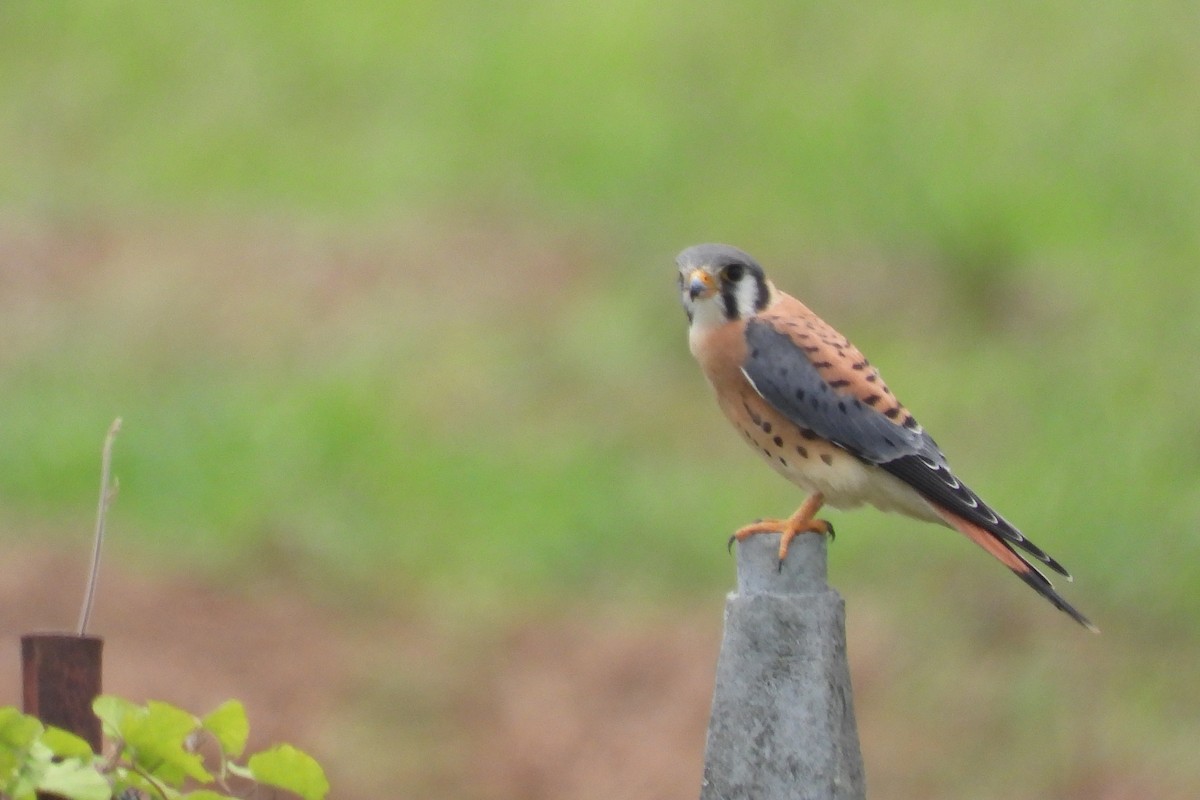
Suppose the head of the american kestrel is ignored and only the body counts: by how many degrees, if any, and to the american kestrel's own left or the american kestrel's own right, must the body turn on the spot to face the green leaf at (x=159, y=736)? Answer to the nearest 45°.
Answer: approximately 45° to the american kestrel's own left

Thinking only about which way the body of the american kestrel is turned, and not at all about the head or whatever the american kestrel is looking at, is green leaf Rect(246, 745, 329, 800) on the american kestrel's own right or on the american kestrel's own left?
on the american kestrel's own left

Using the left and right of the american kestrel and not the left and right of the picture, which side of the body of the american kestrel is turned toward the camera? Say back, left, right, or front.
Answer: left

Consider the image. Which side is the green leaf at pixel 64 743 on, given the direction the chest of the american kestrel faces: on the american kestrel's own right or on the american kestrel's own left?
on the american kestrel's own left

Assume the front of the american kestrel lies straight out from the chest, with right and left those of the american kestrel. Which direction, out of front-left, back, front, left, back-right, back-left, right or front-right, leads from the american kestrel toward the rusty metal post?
front-left

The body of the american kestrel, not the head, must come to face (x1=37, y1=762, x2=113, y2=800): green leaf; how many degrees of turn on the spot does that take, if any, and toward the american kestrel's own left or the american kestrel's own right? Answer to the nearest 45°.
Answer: approximately 45° to the american kestrel's own left

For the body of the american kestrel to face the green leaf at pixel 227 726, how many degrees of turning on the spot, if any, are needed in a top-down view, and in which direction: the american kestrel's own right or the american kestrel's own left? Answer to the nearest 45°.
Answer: approximately 45° to the american kestrel's own left
